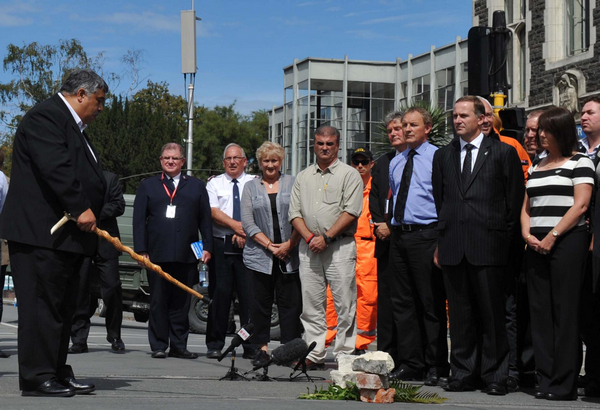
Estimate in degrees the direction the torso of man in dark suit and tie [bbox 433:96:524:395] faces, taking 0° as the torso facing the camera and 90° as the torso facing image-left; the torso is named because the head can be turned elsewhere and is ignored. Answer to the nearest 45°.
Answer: approximately 45°

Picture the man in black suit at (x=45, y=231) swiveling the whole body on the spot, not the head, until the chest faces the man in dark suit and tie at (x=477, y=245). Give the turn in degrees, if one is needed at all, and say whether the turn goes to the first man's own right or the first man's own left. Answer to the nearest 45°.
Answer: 0° — they already face them

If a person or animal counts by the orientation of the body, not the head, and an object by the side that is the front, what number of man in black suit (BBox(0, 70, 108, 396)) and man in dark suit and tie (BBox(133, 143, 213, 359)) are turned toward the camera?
1

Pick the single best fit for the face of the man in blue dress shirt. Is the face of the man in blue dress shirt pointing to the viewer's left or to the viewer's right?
to the viewer's left

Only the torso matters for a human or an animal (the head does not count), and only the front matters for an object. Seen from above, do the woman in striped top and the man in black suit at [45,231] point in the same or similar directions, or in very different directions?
very different directions

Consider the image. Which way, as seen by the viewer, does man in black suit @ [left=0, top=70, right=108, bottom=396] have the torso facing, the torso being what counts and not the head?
to the viewer's right

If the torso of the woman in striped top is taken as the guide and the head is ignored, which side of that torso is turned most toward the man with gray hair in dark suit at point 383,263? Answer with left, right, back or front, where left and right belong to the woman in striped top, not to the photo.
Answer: right
